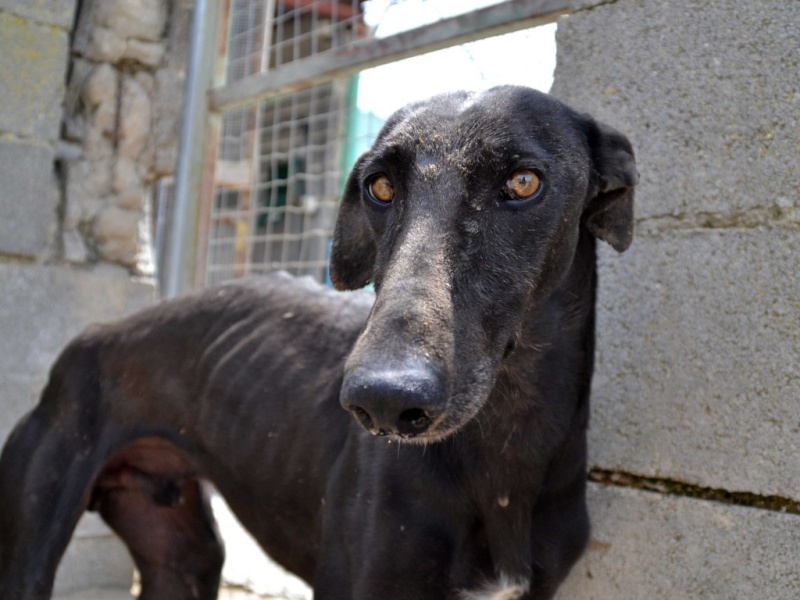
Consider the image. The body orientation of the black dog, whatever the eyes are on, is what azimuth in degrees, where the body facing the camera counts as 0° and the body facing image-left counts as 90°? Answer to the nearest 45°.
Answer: approximately 315°

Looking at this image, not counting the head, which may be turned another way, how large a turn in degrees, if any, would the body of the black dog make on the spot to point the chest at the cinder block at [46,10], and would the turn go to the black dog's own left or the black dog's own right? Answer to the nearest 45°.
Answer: approximately 180°

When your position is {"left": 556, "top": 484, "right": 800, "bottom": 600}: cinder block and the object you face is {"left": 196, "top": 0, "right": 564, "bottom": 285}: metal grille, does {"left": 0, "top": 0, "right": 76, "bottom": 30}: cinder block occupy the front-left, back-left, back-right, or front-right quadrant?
front-left

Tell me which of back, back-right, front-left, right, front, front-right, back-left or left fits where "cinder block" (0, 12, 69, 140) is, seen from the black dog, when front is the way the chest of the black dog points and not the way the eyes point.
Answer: back

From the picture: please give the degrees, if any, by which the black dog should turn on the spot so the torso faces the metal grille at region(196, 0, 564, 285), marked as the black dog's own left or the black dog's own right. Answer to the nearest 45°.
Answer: approximately 135° to the black dog's own left

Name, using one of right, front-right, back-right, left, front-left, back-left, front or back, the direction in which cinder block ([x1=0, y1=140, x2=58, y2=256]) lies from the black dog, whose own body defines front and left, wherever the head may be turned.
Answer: back

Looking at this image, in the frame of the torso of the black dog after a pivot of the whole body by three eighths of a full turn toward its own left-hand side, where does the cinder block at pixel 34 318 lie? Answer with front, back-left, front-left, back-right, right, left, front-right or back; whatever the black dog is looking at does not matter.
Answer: front-left
